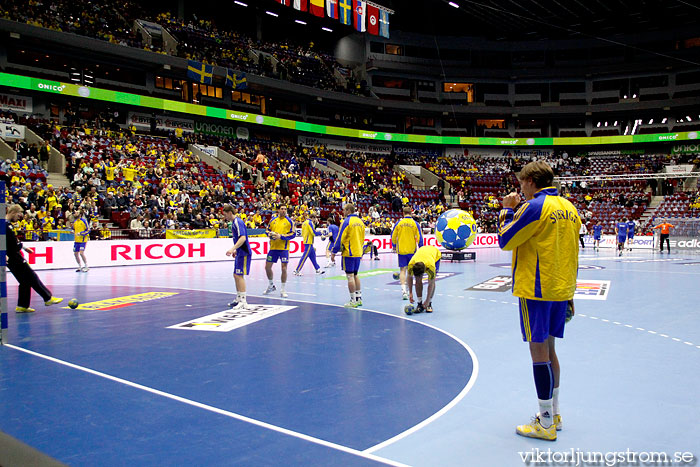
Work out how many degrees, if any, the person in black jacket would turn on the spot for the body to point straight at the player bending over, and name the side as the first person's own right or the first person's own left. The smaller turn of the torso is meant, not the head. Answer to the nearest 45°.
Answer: approximately 45° to the first person's own right

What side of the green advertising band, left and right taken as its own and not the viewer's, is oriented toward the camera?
front

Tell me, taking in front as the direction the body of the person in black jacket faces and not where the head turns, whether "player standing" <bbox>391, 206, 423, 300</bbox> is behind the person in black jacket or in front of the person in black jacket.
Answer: in front

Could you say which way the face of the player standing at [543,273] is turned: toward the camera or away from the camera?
away from the camera

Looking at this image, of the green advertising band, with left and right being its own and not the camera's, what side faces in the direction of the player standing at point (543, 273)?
front

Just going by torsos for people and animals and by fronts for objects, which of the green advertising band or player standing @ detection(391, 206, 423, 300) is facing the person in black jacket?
the green advertising band

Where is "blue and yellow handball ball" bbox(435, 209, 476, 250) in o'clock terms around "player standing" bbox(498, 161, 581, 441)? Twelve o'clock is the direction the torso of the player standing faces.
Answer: The blue and yellow handball ball is roughly at 1 o'clock from the player standing.

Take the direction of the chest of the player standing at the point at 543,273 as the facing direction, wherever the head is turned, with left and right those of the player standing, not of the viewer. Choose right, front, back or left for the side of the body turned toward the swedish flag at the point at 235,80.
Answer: front

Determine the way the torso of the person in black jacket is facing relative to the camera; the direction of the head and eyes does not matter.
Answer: to the viewer's right

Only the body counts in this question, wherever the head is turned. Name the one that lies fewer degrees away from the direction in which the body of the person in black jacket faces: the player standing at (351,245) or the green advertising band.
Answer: the player standing

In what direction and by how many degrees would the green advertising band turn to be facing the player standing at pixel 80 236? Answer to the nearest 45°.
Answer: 0° — it already faces them

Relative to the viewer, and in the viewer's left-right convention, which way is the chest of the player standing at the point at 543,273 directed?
facing away from the viewer and to the left of the viewer

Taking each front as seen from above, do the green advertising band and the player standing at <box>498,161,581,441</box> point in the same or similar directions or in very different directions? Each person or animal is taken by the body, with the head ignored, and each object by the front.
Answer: very different directions

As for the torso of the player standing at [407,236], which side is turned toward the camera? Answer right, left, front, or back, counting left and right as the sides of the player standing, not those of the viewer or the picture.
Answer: back
